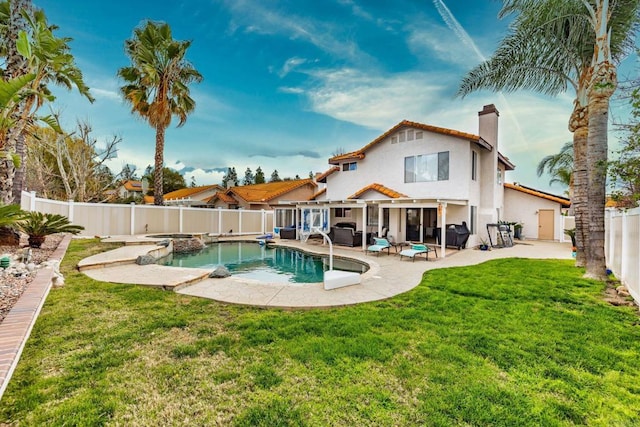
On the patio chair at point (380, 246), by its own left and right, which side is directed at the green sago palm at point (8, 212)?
front

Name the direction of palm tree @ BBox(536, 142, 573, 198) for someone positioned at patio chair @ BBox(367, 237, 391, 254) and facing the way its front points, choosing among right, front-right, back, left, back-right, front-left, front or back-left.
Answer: back

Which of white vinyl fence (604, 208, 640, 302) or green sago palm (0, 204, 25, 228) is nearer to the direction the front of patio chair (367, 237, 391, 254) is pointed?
the green sago palm

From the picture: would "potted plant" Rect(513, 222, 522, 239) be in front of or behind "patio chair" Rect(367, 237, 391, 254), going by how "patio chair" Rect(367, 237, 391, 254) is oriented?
behind

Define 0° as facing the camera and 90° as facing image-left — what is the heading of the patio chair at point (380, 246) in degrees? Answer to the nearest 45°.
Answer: approximately 45°

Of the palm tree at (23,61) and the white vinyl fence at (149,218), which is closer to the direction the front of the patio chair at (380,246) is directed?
the palm tree

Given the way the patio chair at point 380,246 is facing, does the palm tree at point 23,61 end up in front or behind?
in front

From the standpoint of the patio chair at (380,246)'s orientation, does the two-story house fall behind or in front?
behind
